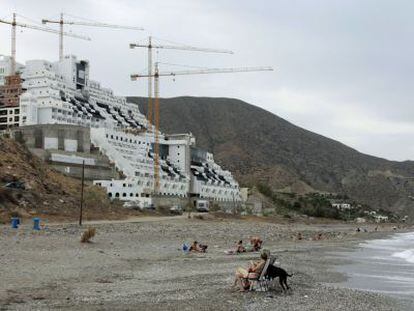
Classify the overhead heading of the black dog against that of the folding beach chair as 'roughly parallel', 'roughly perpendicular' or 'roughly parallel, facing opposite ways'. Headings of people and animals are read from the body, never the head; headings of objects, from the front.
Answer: roughly parallel

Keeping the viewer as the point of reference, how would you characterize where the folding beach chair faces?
facing to the left of the viewer
